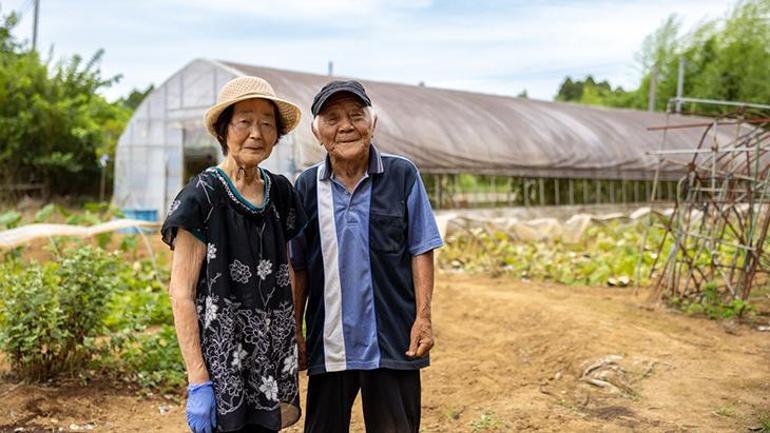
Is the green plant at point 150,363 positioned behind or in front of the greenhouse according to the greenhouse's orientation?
in front

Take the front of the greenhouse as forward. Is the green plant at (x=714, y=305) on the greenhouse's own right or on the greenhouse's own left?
on the greenhouse's own left

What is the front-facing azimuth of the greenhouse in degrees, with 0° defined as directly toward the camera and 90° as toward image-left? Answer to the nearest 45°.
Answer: approximately 45°

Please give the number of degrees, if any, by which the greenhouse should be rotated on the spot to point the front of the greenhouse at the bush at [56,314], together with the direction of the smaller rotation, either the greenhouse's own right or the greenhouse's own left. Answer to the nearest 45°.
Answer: approximately 45° to the greenhouse's own left

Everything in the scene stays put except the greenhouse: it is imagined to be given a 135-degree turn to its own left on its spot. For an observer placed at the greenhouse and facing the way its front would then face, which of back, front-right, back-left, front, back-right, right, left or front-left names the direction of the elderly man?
right

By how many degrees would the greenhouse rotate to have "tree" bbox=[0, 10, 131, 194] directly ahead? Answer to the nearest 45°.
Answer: approximately 45° to its right

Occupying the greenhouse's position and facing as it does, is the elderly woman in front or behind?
in front
